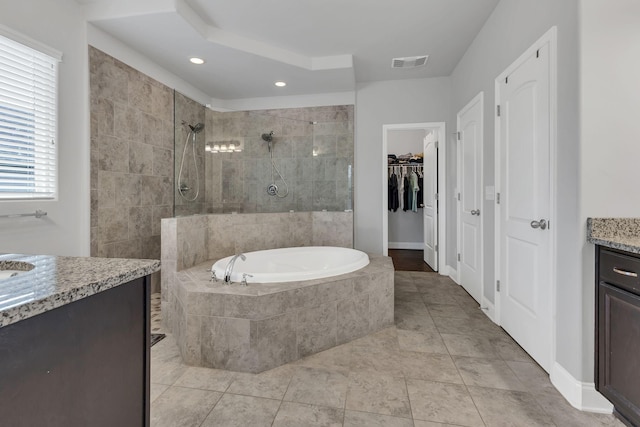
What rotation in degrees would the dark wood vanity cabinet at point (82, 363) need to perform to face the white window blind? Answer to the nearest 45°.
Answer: approximately 135° to its left

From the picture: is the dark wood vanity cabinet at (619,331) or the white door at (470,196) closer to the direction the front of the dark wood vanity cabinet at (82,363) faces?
the dark wood vanity cabinet

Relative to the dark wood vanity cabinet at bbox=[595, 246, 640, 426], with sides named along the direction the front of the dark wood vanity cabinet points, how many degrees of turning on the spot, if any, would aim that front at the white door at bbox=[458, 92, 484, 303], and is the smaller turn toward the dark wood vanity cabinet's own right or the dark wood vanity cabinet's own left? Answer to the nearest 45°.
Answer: approximately 90° to the dark wood vanity cabinet's own right

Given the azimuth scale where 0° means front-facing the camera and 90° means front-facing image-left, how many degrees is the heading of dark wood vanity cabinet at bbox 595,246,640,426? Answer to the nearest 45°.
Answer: approximately 45°

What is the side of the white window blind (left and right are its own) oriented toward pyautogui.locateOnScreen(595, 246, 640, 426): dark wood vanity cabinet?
front

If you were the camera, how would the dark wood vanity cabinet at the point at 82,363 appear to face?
facing the viewer and to the right of the viewer

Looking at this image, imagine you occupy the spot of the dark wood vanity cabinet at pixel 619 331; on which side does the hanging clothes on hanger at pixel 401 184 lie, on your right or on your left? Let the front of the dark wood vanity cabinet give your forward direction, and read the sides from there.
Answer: on your right

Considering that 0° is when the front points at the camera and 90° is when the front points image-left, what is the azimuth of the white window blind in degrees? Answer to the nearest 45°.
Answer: approximately 315°

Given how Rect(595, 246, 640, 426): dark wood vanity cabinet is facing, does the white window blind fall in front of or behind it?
in front

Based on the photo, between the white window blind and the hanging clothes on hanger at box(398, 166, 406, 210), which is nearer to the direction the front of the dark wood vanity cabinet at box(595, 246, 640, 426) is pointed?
the white window blind

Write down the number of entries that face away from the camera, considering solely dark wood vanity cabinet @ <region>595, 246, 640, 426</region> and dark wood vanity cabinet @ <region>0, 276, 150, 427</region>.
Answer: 0

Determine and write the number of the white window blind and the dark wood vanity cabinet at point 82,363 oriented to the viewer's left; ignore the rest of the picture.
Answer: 0

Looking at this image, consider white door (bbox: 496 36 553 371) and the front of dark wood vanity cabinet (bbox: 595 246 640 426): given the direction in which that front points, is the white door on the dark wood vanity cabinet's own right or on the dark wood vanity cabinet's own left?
on the dark wood vanity cabinet's own right
